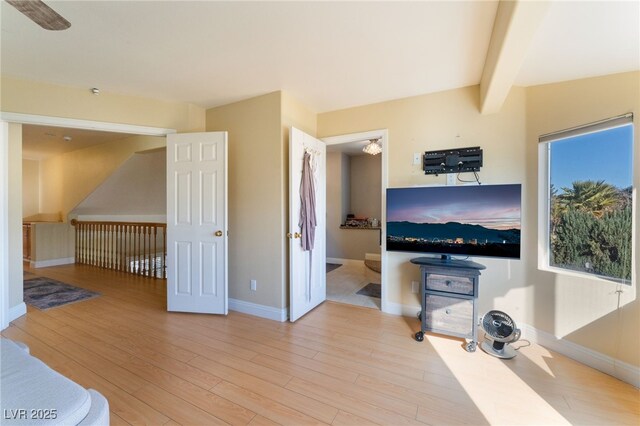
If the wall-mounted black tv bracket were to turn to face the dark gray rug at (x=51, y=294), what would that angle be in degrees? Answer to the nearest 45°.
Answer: approximately 90° to its right

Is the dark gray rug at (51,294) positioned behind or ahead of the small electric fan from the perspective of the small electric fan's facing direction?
ahead

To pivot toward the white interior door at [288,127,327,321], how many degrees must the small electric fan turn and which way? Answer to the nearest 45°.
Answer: approximately 45° to its right

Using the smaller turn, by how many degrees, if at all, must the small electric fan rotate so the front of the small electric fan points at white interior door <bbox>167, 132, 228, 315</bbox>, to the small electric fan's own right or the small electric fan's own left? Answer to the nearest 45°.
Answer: approximately 45° to the small electric fan's own right

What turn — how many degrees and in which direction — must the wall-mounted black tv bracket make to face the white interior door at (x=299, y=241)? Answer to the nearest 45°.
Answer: approximately 90° to its right

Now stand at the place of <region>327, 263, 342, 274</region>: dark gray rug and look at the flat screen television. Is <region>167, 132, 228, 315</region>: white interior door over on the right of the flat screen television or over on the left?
right

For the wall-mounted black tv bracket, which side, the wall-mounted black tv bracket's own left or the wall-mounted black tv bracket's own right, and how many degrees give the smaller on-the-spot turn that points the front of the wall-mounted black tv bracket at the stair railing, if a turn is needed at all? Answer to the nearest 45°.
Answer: approximately 90° to the wall-mounted black tv bracket's own right

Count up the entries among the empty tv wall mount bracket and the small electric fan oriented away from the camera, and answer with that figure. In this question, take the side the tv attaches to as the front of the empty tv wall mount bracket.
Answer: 0

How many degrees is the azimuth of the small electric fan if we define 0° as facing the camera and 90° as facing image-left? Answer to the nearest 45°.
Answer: approximately 45°

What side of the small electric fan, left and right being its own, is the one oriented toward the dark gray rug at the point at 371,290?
right

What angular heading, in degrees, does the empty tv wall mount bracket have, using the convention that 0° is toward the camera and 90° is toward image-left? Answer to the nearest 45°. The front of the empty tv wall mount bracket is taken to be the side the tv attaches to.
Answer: approximately 0°

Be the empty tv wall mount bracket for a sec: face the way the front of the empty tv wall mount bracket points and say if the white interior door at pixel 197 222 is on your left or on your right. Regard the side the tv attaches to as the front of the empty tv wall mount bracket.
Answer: on your right
